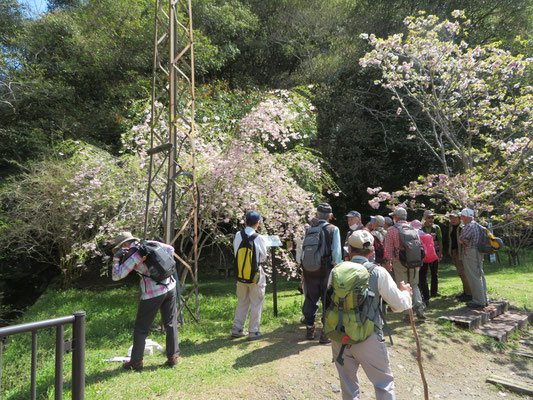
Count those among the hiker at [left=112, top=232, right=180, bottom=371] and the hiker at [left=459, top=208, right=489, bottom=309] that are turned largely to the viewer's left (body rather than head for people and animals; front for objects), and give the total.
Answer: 2

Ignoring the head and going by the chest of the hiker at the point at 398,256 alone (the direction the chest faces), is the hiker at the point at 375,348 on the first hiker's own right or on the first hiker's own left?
on the first hiker's own left

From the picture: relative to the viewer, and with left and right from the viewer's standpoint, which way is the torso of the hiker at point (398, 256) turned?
facing away from the viewer and to the left of the viewer

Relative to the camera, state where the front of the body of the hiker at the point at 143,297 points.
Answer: to the viewer's left

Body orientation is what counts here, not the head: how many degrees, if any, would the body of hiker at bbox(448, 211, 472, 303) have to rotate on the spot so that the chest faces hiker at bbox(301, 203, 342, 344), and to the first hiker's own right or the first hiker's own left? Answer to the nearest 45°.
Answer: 0° — they already face them

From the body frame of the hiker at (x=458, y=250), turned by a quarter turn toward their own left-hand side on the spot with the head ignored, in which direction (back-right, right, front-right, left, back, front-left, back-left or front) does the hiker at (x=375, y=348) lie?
front-right

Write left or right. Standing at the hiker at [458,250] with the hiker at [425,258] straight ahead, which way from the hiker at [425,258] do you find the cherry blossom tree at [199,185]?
right

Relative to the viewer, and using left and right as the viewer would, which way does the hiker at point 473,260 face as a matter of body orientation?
facing to the left of the viewer

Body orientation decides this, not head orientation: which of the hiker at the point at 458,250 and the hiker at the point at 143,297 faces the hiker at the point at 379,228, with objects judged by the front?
the hiker at the point at 458,250

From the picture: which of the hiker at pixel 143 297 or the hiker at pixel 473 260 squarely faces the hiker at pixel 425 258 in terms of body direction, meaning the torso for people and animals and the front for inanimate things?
the hiker at pixel 473 260

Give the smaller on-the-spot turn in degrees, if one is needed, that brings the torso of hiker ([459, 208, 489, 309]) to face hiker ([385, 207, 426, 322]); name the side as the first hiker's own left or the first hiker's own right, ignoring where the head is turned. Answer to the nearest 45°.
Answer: approximately 45° to the first hiker's own left

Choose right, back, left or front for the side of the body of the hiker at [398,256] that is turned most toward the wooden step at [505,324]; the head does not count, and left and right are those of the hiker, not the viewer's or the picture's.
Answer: right

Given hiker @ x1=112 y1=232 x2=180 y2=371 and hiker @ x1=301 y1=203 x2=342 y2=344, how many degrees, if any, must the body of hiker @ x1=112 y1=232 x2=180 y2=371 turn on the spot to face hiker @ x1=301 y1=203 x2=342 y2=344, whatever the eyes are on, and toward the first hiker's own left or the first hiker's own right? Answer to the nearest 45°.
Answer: approximately 180°
